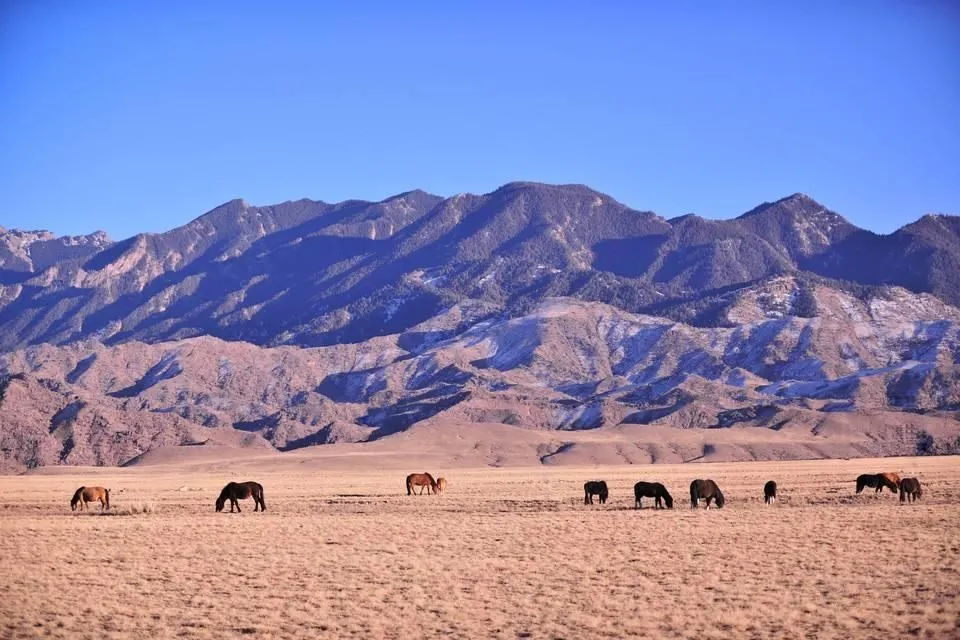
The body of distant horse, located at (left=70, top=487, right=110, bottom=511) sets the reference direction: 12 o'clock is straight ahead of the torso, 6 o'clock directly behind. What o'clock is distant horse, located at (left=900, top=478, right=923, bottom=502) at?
distant horse, located at (left=900, top=478, right=923, bottom=502) is roughly at 7 o'clock from distant horse, located at (left=70, top=487, right=110, bottom=511).

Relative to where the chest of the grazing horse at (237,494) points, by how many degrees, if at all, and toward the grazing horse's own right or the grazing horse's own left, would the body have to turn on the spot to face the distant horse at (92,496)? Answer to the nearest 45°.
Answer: approximately 45° to the grazing horse's own right

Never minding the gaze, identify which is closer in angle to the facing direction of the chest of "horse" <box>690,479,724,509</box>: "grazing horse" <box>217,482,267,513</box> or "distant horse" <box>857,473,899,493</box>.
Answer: the distant horse

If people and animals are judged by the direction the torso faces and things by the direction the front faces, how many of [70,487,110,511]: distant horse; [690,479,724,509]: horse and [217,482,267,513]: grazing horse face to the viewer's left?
2

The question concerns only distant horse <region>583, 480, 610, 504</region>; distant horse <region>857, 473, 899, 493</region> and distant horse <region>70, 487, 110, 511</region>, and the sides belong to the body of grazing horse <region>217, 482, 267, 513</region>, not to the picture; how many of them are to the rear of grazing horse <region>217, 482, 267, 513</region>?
2

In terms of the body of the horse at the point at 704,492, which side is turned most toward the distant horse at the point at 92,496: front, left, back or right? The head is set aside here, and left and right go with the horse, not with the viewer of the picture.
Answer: back

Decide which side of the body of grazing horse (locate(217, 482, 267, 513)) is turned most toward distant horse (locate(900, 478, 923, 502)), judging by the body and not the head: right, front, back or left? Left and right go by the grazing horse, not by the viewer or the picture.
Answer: back

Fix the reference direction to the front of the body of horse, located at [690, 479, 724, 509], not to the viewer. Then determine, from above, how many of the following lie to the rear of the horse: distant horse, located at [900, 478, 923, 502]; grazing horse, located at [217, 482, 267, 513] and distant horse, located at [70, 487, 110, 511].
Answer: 2

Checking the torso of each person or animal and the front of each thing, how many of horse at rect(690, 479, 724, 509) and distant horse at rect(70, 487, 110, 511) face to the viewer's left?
1

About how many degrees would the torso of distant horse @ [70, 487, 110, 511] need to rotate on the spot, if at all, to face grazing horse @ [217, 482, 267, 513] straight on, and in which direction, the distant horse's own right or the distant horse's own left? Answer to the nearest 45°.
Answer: approximately 135° to the distant horse's own left

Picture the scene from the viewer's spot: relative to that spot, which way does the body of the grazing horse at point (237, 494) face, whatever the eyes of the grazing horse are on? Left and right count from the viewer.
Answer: facing to the left of the viewer

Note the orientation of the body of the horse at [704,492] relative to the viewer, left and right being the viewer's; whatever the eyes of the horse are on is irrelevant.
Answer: facing to the right of the viewer

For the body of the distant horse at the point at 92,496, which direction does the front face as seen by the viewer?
to the viewer's left

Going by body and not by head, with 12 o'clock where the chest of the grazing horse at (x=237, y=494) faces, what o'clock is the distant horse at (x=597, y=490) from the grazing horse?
The distant horse is roughly at 6 o'clock from the grazing horse.

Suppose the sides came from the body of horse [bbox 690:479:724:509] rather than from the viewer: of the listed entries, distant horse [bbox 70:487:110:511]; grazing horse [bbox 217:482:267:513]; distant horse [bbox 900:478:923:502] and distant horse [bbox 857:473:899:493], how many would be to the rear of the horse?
2
